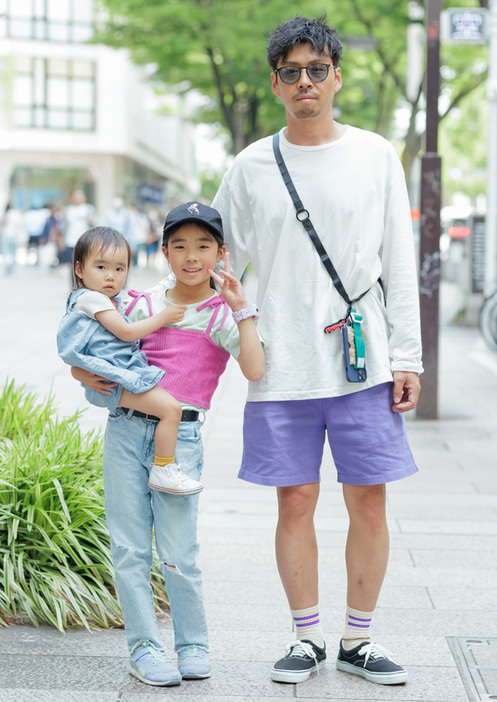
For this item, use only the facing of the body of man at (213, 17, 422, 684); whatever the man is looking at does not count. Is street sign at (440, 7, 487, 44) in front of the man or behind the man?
behind

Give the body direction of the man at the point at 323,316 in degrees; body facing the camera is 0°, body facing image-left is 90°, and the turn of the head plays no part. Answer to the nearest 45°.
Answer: approximately 0°

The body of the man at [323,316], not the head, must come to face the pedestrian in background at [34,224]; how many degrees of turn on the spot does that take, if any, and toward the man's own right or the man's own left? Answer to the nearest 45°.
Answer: approximately 180°

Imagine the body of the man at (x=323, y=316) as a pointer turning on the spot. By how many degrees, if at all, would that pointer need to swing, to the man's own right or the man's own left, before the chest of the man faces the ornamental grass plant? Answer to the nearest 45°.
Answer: approximately 135° to the man's own right

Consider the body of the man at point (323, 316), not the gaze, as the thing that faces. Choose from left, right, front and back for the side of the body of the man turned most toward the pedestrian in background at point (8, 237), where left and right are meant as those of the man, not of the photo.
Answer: back

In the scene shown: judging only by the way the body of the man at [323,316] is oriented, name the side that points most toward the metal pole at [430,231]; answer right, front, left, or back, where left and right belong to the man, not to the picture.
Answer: back

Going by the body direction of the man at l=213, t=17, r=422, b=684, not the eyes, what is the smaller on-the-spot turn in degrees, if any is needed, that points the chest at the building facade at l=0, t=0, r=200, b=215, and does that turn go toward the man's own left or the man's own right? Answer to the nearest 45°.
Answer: approximately 180°

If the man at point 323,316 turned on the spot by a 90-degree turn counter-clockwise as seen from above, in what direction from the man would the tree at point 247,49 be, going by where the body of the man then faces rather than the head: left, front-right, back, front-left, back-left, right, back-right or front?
left

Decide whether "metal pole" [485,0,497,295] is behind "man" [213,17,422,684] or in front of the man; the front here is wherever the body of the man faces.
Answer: behind
